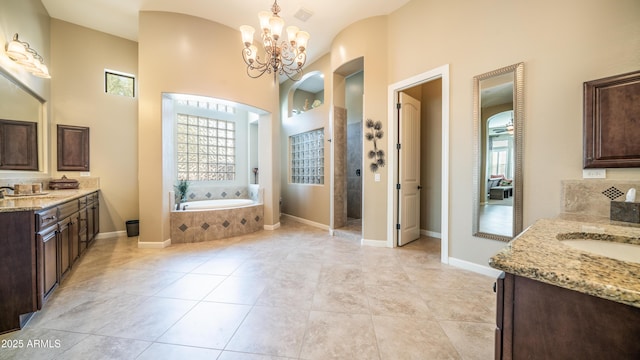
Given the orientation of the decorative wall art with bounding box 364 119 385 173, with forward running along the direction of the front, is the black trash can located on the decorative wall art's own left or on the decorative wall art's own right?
on the decorative wall art's own right

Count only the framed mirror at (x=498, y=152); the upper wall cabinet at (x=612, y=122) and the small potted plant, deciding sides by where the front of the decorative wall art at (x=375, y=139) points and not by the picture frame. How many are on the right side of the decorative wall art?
1

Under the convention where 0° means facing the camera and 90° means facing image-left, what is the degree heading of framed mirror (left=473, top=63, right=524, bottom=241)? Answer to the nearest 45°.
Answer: approximately 45°

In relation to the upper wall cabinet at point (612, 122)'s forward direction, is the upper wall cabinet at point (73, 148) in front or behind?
in front

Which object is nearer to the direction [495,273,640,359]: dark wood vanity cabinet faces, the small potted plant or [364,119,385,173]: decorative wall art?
the small potted plant

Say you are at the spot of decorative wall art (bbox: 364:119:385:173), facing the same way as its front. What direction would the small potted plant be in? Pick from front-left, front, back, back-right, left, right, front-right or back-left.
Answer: right

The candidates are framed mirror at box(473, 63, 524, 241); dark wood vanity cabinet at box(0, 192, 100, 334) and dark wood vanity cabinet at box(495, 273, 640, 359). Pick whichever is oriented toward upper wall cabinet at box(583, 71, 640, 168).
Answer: dark wood vanity cabinet at box(0, 192, 100, 334)

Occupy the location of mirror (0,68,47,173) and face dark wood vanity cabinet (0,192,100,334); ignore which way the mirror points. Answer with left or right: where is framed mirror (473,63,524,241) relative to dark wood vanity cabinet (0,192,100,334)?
left

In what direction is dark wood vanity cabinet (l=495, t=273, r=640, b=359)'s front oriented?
to the viewer's left

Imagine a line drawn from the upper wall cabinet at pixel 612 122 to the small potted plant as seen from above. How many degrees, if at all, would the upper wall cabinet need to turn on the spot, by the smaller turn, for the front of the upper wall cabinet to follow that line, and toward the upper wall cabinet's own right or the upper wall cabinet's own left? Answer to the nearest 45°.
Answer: approximately 45° to the upper wall cabinet's own right

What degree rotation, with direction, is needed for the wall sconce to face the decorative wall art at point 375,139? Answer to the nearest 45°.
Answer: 0° — it already faces it

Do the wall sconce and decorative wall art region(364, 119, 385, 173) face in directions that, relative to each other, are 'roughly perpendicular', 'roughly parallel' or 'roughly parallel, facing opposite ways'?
roughly perpendicular

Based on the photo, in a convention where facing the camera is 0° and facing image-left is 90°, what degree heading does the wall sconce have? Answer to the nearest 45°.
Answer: approximately 315°

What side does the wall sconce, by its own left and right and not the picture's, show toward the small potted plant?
left

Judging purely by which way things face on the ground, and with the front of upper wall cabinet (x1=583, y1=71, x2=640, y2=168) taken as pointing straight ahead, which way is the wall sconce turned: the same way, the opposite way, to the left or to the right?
the opposite way

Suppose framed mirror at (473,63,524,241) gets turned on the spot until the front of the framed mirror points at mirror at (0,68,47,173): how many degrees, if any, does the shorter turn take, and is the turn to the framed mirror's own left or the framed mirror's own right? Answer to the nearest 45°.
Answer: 0° — it already faces it
